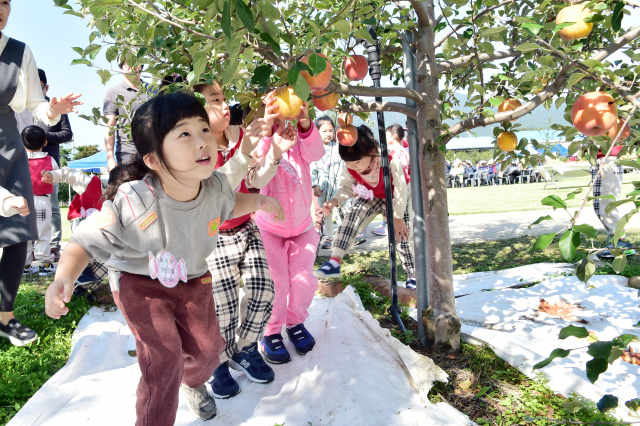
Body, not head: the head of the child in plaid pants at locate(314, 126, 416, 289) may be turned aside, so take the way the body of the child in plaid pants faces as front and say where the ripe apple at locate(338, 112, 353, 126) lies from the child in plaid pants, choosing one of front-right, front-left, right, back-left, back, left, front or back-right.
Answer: front-left

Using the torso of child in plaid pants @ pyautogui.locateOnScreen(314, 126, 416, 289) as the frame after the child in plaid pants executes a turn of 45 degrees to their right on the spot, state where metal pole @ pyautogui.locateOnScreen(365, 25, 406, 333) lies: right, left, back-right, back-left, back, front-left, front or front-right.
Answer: left

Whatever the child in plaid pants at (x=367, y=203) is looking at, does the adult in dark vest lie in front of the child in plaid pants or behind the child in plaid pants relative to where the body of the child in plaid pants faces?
in front

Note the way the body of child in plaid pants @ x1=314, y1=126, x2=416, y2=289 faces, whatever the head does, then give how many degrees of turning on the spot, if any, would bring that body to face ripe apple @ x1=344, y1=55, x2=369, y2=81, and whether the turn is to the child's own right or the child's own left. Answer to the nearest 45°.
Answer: approximately 45° to the child's own left

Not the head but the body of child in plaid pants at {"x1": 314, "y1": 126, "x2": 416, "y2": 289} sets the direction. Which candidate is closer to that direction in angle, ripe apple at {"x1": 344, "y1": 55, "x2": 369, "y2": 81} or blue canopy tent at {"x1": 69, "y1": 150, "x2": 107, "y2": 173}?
the ripe apple

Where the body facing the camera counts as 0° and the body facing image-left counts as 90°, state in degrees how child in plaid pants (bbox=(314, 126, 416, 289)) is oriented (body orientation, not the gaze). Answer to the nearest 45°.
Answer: approximately 45°

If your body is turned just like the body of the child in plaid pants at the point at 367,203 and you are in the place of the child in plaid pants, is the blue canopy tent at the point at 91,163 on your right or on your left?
on your right

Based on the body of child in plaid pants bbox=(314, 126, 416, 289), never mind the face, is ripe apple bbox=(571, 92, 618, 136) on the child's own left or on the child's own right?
on the child's own left

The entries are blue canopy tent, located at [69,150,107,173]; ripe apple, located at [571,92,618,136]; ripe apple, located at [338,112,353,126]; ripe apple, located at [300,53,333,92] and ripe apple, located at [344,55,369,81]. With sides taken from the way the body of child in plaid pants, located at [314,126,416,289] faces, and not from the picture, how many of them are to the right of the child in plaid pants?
1

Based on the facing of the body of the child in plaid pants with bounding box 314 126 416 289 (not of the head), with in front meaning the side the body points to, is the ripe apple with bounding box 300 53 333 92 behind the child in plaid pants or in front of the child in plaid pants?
in front

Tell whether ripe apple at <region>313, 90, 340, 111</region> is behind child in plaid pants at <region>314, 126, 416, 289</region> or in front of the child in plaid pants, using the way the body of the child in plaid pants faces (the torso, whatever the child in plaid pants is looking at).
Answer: in front

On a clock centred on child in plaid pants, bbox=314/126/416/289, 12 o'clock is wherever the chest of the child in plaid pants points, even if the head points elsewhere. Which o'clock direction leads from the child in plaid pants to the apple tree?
The apple tree is roughly at 10 o'clock from the child in plaid pants.
